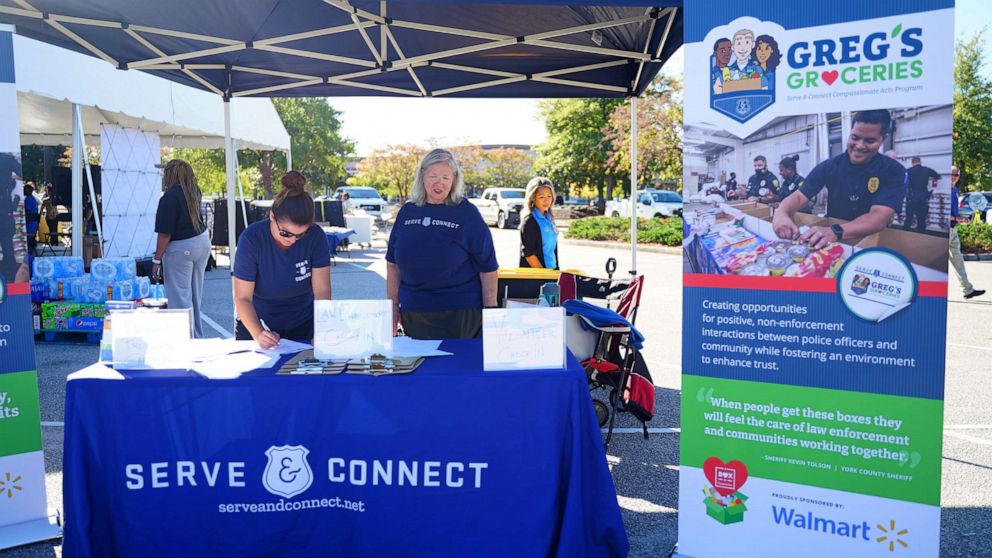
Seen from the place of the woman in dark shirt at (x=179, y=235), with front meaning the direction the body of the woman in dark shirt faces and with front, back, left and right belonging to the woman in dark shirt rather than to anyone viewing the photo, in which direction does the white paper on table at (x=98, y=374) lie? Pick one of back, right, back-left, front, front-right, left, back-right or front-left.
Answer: back-left

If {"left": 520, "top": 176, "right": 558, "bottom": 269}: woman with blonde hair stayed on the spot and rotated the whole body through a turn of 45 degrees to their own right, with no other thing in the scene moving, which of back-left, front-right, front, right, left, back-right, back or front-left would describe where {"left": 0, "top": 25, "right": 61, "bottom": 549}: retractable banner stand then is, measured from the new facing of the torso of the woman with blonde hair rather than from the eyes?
front-right

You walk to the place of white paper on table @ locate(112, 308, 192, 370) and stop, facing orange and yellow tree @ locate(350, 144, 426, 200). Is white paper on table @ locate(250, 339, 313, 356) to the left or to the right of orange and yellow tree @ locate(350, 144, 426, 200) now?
right

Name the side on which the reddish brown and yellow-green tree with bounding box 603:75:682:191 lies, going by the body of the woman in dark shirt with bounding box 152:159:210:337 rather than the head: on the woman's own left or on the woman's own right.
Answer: on the woman's own right

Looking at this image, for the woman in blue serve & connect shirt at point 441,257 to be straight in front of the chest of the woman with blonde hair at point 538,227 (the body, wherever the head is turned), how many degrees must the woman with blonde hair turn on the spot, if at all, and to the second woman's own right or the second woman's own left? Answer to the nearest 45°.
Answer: approximately 45° to the second woman's own right

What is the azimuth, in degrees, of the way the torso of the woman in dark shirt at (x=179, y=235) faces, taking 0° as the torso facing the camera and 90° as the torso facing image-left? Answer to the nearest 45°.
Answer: approximately 135°

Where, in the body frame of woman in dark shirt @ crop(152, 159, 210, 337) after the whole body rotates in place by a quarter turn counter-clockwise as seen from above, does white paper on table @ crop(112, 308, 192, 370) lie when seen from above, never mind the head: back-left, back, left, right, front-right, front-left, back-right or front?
front-left

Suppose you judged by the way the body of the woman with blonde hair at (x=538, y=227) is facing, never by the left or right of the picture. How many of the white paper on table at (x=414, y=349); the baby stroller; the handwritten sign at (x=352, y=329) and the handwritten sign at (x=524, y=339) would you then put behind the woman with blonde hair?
0

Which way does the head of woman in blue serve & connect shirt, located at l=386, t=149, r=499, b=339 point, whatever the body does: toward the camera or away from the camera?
toward the camera

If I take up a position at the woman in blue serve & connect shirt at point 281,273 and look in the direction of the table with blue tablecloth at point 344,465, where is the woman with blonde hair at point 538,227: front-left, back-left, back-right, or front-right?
back-left

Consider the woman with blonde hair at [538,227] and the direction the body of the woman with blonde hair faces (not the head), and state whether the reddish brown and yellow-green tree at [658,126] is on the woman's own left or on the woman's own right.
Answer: on the woman's own left

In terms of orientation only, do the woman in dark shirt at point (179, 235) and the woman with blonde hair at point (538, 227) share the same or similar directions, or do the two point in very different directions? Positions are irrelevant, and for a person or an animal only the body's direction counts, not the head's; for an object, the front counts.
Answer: very different directions

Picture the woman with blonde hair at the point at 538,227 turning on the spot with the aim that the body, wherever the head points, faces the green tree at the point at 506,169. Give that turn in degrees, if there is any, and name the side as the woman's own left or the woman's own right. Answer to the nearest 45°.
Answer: approximately 135° to the woman's own left

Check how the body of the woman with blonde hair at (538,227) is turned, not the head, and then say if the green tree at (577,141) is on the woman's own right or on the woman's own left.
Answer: on the woman's own left

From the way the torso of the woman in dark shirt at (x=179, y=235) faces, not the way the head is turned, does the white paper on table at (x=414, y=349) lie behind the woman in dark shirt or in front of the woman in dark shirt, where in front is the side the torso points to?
behind
